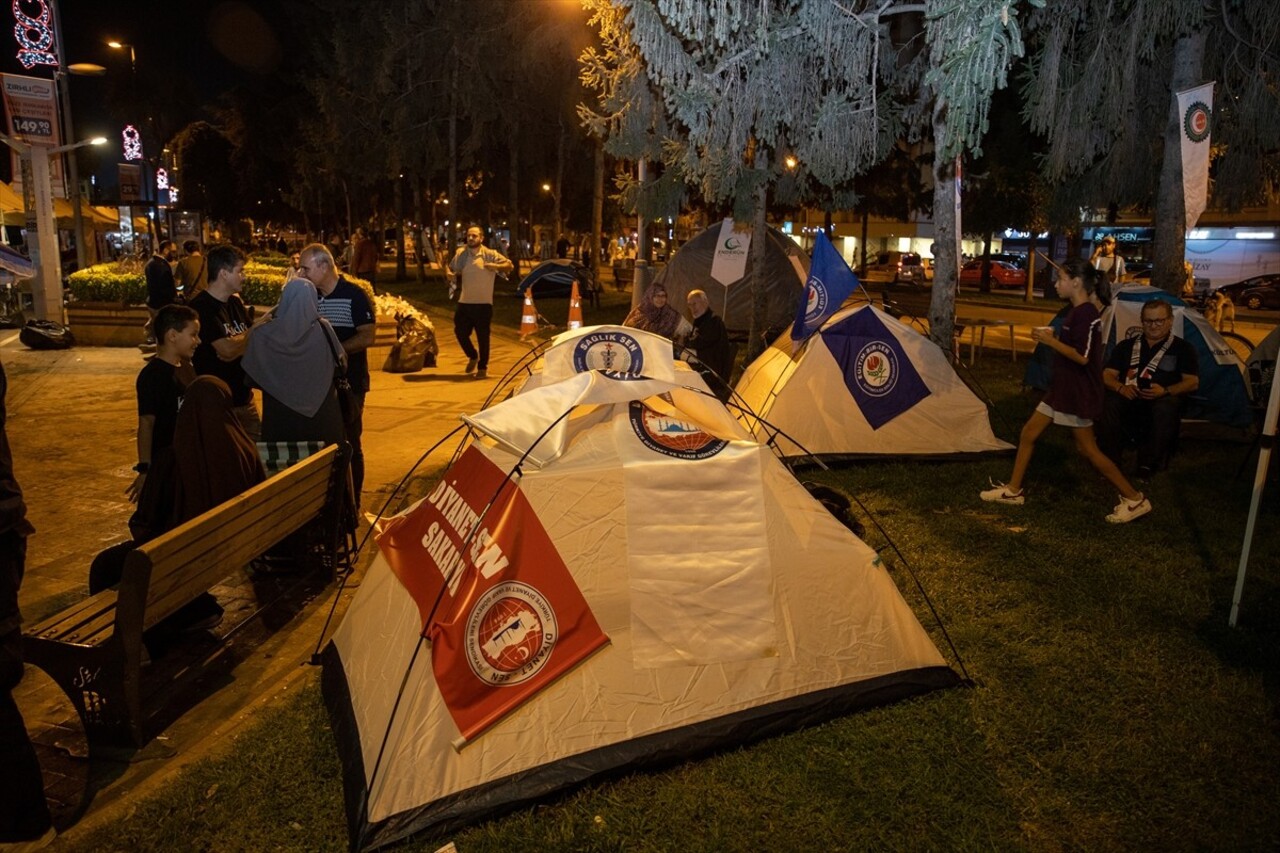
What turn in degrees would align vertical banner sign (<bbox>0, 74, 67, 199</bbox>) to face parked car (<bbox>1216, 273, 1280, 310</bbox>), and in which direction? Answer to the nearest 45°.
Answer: approximately 90° to its left

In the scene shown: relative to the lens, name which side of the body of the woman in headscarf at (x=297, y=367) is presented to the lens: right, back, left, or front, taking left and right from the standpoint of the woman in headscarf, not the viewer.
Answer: back

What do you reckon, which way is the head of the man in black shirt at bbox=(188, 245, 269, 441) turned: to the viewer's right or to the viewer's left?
to the viewer's right

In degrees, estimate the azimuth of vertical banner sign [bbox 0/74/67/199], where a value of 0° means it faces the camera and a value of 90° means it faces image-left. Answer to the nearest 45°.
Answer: approximately 0°

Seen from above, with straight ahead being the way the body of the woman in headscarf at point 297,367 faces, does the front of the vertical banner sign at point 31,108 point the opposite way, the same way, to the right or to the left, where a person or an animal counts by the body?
the opposite way

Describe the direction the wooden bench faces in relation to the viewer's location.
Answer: facing away from the viewer and to the left of the viewer

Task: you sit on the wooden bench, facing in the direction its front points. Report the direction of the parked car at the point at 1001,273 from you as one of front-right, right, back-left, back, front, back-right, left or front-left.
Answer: right

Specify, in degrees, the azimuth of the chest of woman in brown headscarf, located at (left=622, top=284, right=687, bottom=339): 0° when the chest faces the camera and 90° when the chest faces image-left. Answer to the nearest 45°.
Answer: approximately 315°
